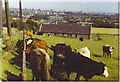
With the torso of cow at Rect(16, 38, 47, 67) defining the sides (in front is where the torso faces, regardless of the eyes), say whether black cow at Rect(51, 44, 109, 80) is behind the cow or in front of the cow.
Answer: behind
